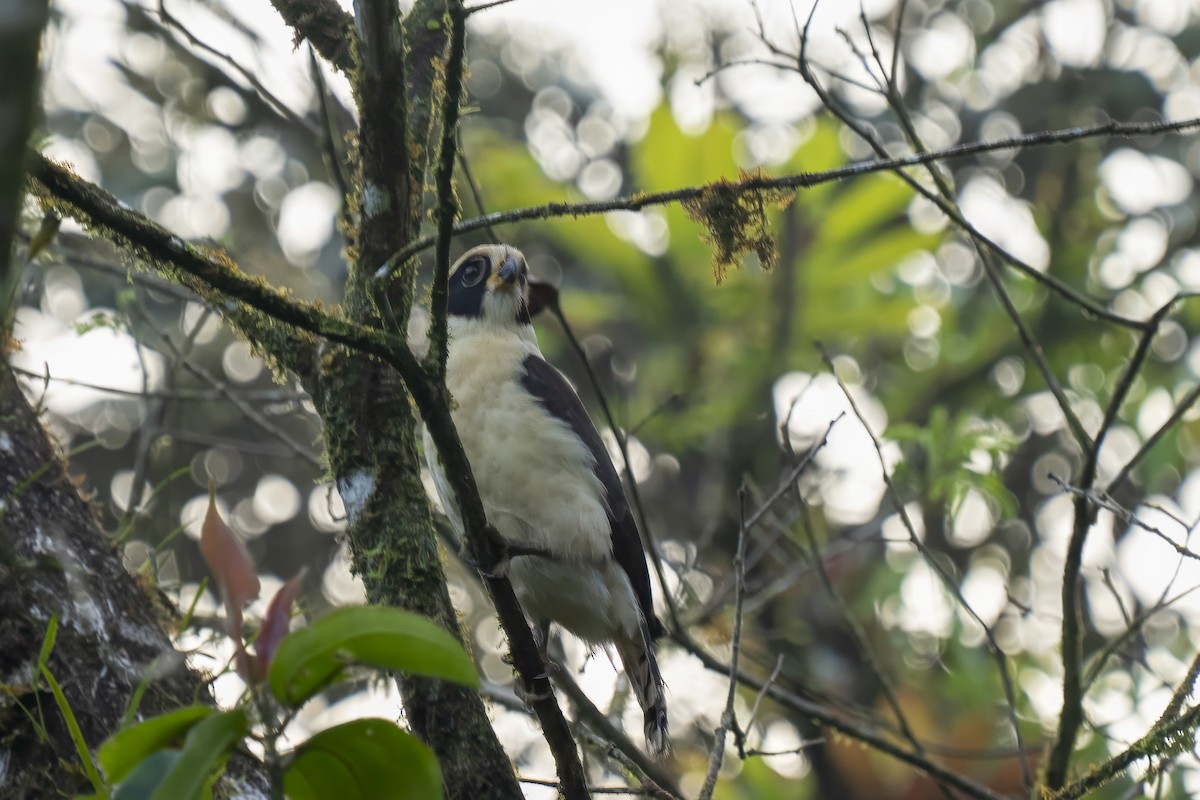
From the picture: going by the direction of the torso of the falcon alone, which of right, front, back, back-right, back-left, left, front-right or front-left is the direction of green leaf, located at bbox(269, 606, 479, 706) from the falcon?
front-left

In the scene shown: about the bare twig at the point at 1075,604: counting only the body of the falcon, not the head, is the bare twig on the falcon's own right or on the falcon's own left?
on the falcon's own left

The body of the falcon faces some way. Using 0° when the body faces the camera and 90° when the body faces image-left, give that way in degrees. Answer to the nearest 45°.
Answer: approximately 45°

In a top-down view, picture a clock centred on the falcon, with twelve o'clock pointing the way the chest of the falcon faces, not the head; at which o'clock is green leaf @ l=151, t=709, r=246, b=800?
The green leaf is roughly at 11 o'clock from the falcon.

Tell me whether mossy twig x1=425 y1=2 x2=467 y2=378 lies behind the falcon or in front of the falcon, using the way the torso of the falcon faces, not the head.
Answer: in front

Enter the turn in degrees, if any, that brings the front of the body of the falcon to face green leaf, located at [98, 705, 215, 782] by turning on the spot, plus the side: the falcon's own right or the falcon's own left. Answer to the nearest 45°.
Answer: approximately 45° to the falcon's own left
